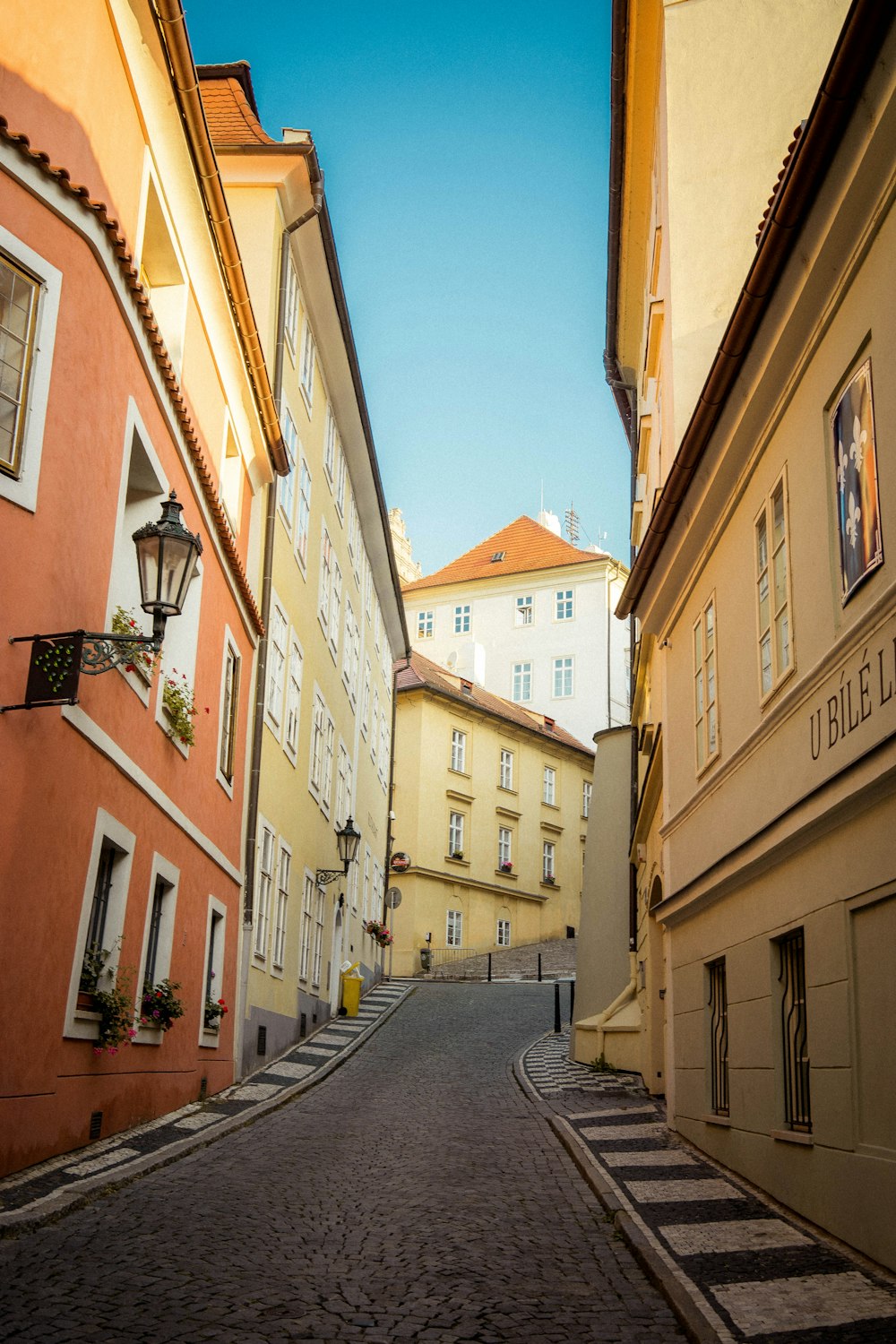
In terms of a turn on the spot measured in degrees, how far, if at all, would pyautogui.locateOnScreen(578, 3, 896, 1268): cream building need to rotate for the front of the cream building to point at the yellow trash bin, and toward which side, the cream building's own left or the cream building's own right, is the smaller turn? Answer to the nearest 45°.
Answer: approximately 45° to the cream building's own right

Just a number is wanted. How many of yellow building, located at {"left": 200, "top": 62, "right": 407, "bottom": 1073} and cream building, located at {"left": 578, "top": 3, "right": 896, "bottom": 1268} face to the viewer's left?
1

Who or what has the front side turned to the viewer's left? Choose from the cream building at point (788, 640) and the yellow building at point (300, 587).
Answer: the cream building

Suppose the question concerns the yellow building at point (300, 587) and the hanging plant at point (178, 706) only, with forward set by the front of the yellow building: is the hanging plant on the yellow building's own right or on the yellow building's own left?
on the yellow building's own right

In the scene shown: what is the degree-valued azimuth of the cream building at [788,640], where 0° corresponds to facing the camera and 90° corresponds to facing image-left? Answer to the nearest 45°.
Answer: approximately 90°

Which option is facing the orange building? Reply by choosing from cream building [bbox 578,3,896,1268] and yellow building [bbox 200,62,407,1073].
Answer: the cream building

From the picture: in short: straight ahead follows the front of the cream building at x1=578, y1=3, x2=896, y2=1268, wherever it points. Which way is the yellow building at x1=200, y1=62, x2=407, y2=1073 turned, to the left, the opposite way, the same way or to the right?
the opposite way

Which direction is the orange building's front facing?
to the viewer's right

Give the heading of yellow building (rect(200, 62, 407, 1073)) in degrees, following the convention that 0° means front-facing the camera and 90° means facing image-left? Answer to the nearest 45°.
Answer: approximately 270°

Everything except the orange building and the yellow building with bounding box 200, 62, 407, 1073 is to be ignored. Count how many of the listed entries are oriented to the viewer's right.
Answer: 2

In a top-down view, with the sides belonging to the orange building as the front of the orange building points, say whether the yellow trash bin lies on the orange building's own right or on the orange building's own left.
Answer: on the orange building's own left
